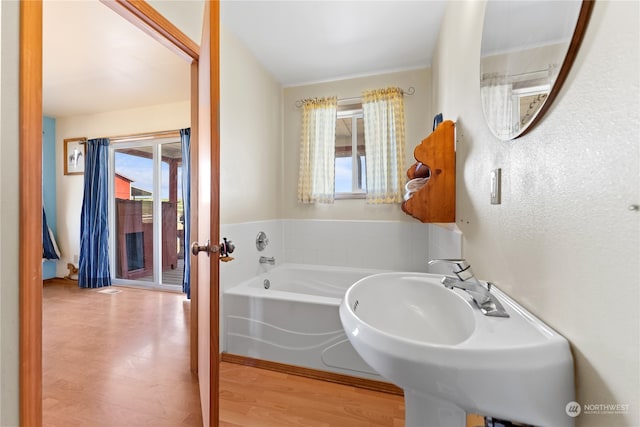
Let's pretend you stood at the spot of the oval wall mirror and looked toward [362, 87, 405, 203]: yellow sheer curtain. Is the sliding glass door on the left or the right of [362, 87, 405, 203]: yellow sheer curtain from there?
left

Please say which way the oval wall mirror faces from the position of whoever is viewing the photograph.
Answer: facing the viewer and to the left of the viewer

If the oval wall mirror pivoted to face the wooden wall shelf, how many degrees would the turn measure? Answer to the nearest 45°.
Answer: approximately 90° to its right

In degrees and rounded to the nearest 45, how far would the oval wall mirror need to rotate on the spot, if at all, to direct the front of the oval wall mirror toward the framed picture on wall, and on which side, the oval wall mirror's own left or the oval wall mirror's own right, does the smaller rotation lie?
approximately 45° to the oval wall mirror's own right

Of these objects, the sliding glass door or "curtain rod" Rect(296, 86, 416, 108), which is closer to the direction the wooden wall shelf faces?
the sliding glass door

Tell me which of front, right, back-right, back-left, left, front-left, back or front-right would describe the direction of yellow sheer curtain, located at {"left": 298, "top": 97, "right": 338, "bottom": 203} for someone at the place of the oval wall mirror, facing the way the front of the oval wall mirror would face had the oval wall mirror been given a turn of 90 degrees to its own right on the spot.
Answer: front

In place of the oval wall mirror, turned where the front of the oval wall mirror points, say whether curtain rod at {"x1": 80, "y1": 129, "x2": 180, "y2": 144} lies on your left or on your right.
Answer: on your right

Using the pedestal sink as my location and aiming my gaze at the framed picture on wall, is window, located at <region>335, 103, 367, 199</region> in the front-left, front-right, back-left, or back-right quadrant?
front-right

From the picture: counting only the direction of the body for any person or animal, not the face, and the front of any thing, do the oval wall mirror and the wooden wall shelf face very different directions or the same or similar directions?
same or similar directions

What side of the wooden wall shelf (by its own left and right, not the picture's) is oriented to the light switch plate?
left

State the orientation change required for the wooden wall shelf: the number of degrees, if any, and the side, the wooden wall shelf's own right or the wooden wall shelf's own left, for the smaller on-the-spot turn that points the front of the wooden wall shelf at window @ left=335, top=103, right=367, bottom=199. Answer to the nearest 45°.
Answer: approximately 45° to the wooden wall shelf's own right

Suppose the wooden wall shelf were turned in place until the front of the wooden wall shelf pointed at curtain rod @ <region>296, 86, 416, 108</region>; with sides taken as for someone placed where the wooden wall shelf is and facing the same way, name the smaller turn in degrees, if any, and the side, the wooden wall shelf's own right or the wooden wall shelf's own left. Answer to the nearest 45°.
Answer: approximately 45° to the wooden wall shelf's own right

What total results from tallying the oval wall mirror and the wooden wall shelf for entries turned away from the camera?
0
